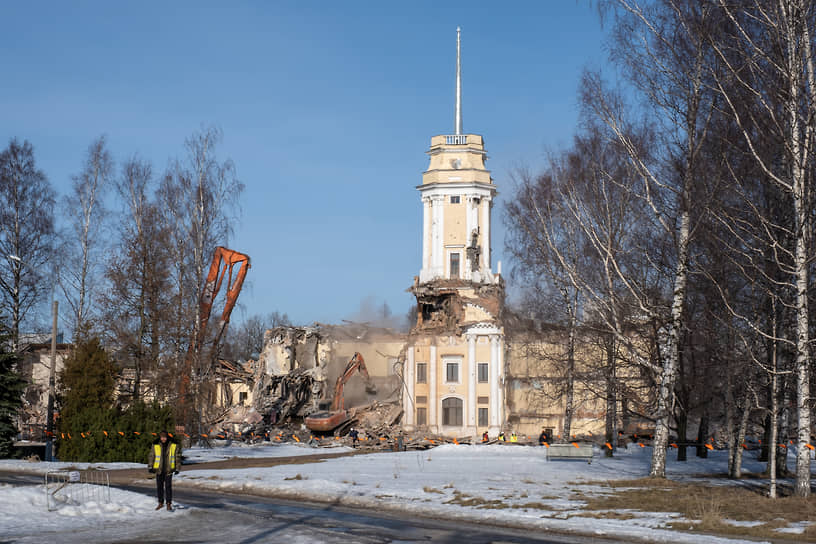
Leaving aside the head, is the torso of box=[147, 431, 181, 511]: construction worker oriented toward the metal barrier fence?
no

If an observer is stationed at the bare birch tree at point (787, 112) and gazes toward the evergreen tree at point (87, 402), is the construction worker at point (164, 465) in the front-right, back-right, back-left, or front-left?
front-left

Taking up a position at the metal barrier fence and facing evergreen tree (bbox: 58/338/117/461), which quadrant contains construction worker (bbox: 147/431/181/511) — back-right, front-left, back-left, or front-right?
back-right

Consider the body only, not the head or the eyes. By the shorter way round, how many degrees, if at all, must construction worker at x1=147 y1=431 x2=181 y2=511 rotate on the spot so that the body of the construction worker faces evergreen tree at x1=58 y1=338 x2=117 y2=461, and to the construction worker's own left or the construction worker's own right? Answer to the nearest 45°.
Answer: approximately 180°

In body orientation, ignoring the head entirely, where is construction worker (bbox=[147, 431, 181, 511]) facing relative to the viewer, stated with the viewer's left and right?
facing the viewer

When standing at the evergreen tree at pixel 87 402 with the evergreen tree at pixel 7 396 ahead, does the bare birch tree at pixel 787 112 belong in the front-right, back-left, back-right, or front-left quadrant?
back-left

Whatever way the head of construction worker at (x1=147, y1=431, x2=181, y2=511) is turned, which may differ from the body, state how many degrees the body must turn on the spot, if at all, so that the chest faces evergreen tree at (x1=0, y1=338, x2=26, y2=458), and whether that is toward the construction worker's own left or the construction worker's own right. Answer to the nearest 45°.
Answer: approximately 180°

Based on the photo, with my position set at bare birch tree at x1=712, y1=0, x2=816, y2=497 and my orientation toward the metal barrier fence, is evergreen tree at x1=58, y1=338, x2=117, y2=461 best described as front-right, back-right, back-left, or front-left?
front-right

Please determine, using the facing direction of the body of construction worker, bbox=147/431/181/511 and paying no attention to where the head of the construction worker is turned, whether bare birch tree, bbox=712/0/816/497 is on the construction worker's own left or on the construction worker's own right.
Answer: on the construction worker's own left
